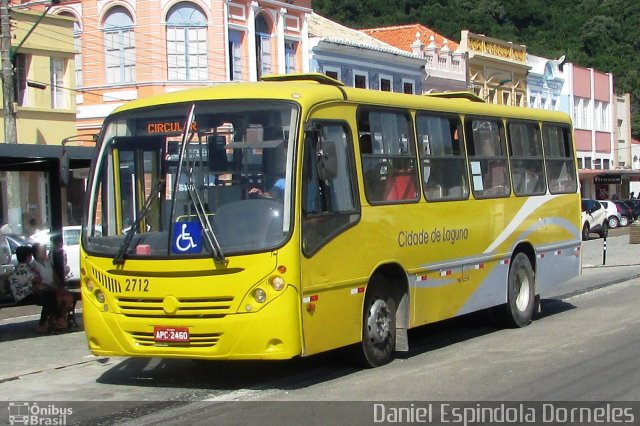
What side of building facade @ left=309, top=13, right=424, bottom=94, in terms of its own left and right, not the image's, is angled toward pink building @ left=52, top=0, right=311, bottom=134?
right

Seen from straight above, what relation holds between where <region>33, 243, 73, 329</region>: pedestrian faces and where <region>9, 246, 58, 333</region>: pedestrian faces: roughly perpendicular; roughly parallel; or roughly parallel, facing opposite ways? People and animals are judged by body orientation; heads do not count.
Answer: roughly parallel

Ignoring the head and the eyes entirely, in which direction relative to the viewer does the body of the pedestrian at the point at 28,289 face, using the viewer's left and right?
facing to the right of the viewer

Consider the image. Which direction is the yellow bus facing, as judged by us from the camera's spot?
facing the viewer and to the left of the viewer

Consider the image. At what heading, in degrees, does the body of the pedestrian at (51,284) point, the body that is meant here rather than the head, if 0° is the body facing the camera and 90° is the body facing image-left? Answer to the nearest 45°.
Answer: approximately 270°

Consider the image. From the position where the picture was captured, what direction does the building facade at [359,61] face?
facing the viewer and to the right of the viewer

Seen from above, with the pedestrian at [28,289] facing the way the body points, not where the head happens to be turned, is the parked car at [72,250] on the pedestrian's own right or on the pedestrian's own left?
on the pedestrian's own left

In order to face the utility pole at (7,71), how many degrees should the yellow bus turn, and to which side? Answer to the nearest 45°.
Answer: approximately 90° to its right

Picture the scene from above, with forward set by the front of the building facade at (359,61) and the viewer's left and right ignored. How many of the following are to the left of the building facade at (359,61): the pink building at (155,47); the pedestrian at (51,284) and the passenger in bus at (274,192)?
0

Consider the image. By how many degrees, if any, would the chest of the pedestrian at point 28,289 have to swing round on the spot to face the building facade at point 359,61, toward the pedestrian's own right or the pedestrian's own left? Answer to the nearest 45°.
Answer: approximately 45° to the pedestrian's own left

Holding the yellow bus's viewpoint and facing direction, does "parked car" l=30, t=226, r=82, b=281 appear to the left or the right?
on its right

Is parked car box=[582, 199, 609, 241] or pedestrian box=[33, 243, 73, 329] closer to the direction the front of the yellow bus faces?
the pedestrian

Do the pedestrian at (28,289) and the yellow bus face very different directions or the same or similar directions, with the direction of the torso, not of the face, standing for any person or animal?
very different directions
